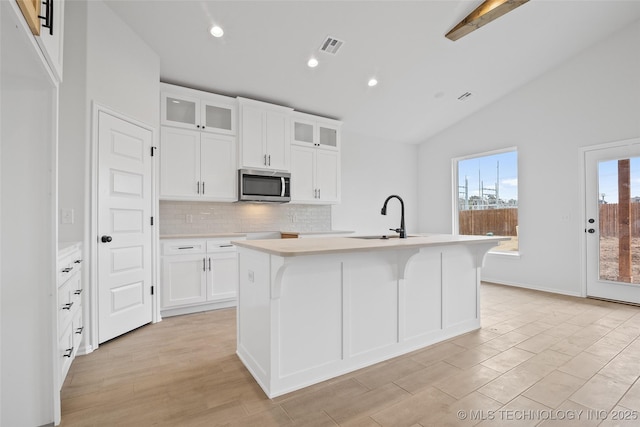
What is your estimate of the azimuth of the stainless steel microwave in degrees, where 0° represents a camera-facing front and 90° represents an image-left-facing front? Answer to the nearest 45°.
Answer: approximately 315°

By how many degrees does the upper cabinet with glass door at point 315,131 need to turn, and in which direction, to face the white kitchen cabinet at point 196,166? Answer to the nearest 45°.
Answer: approximately 90° to its right

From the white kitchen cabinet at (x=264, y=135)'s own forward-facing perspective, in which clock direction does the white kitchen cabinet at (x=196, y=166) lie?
the white kitchen cabinet at (x=196, y=166) is roughly at 4 o'clock from the white kitchen cabinet at (x=264, y=135).

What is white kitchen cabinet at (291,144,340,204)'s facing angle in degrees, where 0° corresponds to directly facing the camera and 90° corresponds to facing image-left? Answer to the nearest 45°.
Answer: approximately 315°

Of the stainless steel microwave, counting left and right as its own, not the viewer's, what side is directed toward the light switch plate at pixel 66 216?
right

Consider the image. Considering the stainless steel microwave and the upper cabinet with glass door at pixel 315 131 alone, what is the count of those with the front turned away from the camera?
0

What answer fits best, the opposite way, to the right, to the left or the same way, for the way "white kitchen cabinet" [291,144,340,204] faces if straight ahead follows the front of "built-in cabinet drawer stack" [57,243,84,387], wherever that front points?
to the right

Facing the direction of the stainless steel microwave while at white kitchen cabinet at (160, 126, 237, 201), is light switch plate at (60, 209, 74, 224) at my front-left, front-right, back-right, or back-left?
back-right

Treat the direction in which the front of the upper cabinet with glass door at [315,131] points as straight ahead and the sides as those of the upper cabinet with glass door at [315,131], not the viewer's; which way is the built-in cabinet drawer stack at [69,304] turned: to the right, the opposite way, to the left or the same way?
to the left

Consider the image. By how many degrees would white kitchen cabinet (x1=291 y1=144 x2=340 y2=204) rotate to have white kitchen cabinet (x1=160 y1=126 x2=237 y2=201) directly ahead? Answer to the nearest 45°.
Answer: approximately 90° to its right

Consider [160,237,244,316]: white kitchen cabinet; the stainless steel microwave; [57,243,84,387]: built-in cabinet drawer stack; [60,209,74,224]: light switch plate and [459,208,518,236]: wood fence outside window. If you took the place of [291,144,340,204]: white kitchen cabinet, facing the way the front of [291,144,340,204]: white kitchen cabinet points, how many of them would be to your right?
4

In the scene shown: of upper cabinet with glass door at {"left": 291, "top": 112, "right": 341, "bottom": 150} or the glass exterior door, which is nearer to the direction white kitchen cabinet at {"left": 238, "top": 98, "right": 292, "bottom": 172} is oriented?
the glass exterior door

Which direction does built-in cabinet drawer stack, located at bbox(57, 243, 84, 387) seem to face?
to the viewer's right

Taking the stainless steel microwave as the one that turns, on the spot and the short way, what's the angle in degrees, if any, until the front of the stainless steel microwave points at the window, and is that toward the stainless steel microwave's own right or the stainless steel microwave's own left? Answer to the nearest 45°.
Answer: approximately 45° to the stainless steel microwave's own left
